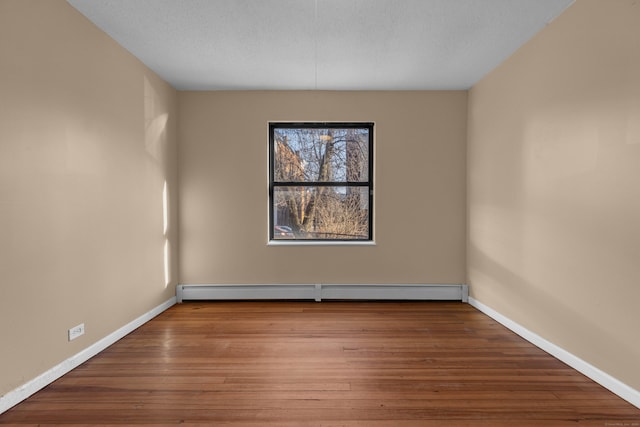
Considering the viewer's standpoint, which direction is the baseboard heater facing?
facing the viewer

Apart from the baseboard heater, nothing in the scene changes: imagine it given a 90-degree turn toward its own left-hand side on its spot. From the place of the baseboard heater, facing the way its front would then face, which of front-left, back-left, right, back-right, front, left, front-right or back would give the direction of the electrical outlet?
back-right
